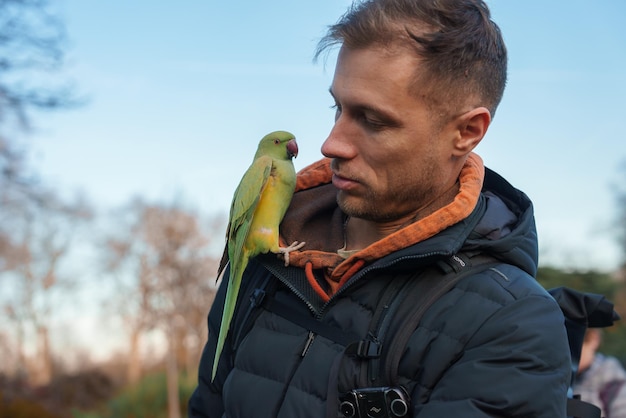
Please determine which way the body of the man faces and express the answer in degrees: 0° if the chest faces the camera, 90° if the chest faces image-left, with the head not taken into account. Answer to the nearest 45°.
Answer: approximately 45°

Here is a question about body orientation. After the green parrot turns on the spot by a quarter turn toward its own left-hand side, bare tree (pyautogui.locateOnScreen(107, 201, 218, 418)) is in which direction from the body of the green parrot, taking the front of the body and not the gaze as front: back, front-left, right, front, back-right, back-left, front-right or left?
front-left

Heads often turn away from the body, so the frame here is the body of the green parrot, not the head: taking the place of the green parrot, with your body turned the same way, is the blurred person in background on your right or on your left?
on your left
